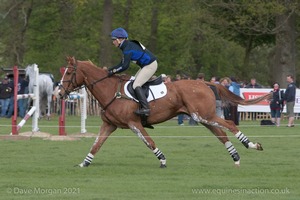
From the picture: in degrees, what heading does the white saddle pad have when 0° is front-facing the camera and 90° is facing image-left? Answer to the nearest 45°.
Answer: approximately 90°

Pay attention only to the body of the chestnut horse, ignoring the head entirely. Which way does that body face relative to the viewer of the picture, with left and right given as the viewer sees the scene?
facing to the left of the viewer

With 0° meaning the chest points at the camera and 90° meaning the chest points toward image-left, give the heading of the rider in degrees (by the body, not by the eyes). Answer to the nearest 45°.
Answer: approximately 90°

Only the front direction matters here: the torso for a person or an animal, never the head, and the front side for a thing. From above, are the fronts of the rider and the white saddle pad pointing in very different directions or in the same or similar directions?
same or similar directions

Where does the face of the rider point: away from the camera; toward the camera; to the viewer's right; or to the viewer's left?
to the viewer's left

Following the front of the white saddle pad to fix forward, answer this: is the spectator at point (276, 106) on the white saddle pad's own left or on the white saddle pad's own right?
on the white saddle pad's own right

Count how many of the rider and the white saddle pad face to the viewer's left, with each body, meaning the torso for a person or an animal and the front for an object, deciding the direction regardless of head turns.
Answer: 2
